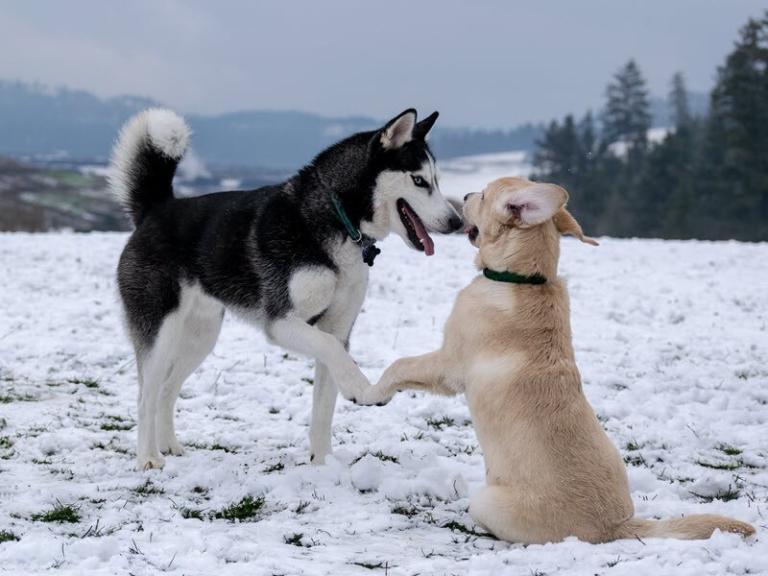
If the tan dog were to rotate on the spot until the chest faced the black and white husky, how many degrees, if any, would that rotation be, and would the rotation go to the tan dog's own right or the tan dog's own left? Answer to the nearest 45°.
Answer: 0° — it already faces it

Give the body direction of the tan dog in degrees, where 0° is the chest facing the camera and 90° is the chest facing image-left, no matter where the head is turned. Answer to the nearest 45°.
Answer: approximately 135°

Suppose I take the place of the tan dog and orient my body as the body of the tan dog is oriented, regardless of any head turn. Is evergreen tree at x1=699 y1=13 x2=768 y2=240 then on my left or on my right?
on my right

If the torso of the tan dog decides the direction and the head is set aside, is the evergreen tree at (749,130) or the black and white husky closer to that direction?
the black and white husky
